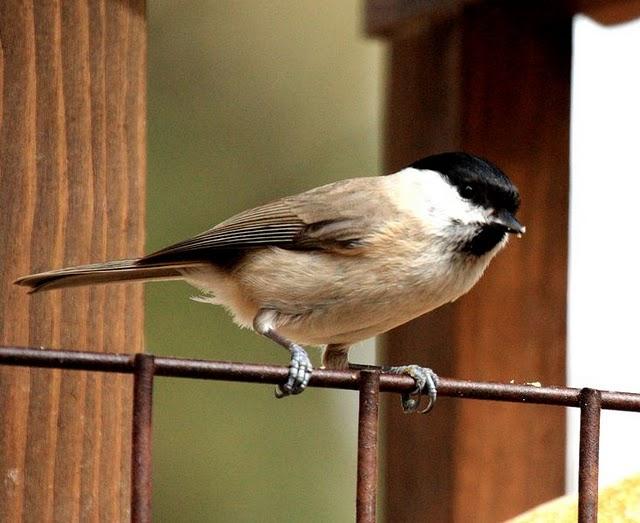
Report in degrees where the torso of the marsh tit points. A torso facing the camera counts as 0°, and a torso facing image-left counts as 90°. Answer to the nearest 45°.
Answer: approximately 270°

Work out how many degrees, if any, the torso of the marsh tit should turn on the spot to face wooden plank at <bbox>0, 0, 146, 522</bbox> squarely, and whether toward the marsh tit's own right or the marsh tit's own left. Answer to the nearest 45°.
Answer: approximately 135° to the marsh tit's own right
